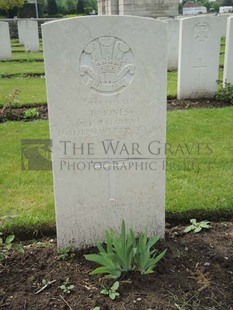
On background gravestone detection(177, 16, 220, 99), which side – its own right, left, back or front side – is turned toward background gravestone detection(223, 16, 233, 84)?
left

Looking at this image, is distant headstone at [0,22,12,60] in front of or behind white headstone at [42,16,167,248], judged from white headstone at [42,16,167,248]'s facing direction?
behind

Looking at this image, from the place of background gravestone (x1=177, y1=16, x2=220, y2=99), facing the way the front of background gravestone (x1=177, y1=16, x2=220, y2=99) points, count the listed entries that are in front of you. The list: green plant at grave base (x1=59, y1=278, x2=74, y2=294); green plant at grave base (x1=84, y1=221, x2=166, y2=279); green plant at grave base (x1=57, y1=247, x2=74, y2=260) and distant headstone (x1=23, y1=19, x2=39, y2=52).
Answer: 3

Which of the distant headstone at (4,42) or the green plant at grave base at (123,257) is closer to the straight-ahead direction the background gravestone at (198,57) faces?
the green plant at grave base

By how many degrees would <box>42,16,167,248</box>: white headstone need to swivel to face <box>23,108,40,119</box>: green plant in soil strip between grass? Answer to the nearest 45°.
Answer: approximately 180°

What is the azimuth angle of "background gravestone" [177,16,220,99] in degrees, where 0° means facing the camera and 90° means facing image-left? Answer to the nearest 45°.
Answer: approximately 0°
